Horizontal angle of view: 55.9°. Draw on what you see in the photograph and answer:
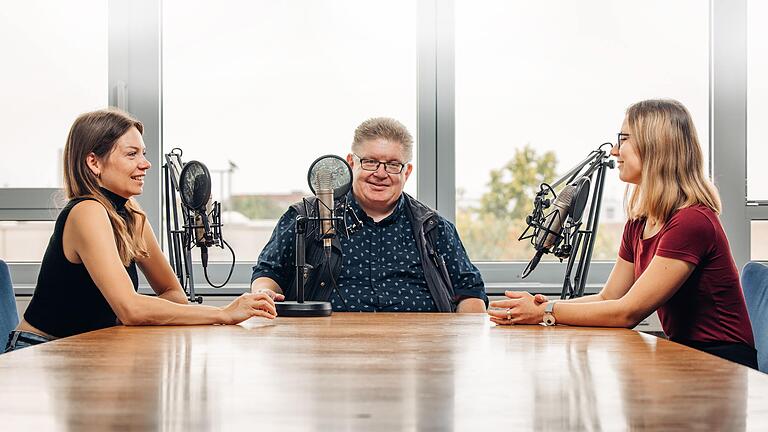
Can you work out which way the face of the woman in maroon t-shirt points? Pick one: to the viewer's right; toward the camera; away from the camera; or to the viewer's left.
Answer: to the viewer's left

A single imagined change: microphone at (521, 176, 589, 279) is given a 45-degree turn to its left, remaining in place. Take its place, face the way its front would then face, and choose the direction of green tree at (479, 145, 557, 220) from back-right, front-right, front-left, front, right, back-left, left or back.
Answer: left

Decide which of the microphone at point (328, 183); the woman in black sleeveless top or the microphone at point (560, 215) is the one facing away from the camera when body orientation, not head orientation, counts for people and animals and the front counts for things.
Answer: the microphone at point (328, 183)

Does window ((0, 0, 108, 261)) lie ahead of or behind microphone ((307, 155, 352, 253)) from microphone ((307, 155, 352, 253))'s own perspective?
ahead

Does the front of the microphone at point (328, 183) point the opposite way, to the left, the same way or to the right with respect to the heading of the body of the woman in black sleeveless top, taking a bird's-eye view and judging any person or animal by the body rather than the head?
to the left

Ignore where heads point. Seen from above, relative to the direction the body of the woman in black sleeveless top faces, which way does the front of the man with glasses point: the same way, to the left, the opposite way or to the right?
to the right

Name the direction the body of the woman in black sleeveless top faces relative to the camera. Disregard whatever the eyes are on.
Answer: to the viewer's right

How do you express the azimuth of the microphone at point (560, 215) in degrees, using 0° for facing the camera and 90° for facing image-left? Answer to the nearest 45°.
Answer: approximately 315°

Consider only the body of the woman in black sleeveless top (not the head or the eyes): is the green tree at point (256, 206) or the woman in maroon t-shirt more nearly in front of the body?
the woman in maroon t-shirt

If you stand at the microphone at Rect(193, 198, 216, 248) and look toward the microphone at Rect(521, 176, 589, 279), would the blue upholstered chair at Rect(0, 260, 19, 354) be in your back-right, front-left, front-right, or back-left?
back-right

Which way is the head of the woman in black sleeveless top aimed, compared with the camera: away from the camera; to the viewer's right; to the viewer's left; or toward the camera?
to the viewer's right

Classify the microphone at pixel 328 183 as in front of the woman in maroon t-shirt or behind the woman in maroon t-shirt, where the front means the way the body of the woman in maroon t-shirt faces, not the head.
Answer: in front

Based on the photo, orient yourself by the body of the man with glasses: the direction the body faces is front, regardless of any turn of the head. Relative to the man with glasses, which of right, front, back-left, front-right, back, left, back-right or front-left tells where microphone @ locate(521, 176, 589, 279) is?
left

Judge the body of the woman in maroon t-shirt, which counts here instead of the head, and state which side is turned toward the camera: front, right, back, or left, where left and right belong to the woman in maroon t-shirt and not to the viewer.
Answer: left

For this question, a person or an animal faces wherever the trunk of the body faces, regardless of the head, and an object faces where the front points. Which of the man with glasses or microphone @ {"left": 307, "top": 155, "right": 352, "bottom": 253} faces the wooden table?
the man with glasses

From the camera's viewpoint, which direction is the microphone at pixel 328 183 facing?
away from the camera
